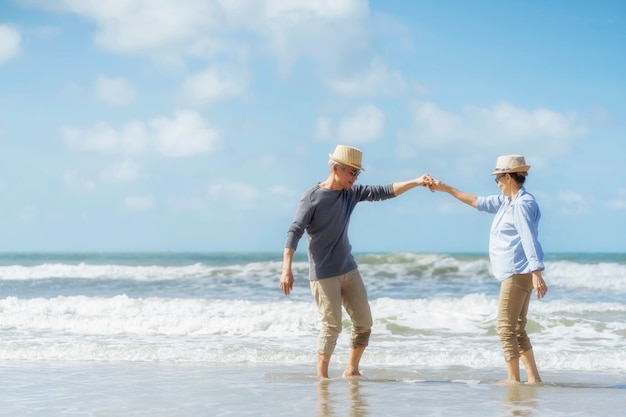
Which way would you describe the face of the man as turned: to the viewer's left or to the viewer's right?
to the viewer's right

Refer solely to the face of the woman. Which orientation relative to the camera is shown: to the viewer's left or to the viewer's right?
to the viewer's left

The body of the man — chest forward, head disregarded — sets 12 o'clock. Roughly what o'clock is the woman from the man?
The woman is roughly at 11 o'clock from the man.

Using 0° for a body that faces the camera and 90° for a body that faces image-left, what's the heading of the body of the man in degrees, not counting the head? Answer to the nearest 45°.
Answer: approximately 315°
